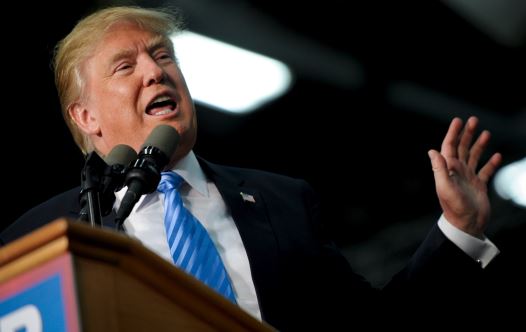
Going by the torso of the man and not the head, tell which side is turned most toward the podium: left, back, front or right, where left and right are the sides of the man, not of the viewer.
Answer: front

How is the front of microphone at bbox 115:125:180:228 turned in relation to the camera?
facing away from the viewer and to the right of the viewer

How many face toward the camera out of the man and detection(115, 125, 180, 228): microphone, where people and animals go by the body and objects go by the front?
1

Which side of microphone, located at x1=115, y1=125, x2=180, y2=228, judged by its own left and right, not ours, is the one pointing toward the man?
front

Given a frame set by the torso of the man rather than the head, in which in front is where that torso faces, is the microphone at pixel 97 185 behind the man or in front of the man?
in front

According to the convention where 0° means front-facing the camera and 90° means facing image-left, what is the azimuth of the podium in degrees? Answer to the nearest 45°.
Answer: approximately 45°

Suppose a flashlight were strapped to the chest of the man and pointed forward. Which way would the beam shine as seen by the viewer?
toward the camera
